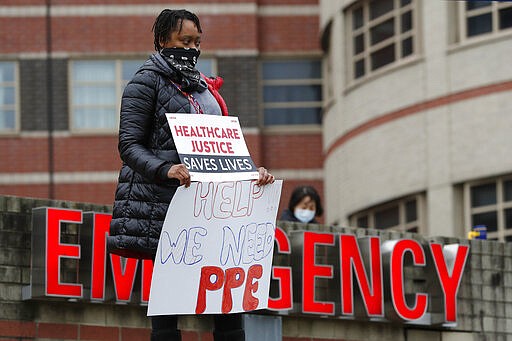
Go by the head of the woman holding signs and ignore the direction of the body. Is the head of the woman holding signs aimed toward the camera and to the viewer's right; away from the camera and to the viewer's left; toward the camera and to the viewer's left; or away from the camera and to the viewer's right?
toward the camera and to the viewer's right

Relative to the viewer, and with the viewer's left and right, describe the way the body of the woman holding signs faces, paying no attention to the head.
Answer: facing the viewer and to the right of the viewer
